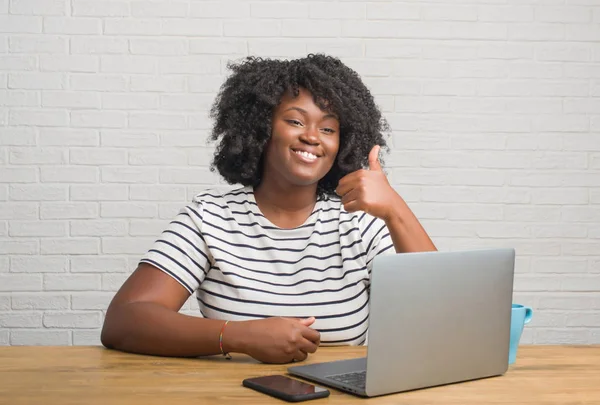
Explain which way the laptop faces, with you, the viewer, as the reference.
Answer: facing away from the viewer and to the left of the viewer

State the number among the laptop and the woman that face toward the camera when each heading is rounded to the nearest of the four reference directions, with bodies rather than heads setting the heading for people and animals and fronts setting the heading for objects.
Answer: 1

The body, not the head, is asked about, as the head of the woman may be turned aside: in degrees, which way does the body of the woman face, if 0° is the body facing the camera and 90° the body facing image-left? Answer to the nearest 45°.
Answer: approximately 0°

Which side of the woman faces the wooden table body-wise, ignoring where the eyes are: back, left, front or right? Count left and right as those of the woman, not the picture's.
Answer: front

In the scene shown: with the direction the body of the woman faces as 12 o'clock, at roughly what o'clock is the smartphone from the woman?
The smartphone is roughly at 12 o'clock from the woman.

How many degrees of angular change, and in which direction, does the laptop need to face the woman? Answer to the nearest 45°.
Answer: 0° — it already faces them

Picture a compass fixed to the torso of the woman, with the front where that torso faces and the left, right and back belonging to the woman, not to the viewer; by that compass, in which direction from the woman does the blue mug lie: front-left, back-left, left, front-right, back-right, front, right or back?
front-left
